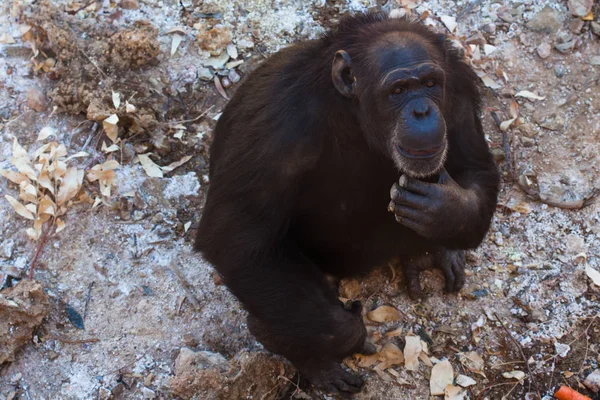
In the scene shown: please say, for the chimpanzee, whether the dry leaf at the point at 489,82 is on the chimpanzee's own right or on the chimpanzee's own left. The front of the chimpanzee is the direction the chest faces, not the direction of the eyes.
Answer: on the chimpanzee's own left

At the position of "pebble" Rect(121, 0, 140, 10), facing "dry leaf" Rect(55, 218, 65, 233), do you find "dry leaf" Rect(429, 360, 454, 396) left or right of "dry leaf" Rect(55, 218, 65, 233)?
left

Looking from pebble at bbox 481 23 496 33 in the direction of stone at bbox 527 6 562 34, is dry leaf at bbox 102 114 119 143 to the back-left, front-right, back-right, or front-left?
back-right

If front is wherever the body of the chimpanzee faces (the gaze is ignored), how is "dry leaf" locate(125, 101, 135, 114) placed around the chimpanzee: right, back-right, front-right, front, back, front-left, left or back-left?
back

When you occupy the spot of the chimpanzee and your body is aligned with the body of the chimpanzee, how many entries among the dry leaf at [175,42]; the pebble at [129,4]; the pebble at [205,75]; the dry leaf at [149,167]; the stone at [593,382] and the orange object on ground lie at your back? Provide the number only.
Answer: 4

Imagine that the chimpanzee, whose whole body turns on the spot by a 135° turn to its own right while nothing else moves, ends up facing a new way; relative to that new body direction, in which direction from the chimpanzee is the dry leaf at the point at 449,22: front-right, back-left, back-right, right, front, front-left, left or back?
right

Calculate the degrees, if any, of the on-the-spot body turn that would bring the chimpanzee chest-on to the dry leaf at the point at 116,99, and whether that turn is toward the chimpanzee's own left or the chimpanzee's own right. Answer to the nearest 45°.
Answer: approximately 180°

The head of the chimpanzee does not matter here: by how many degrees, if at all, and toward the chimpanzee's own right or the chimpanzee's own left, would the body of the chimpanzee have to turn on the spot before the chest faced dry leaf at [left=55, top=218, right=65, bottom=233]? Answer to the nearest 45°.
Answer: approximately 135° to the chimpanzee's own right

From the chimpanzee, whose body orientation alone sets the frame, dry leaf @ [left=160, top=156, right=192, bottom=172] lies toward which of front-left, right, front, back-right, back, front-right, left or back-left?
back

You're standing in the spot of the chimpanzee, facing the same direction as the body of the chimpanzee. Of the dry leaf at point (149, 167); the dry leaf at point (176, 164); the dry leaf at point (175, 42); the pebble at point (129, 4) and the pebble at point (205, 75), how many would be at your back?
5

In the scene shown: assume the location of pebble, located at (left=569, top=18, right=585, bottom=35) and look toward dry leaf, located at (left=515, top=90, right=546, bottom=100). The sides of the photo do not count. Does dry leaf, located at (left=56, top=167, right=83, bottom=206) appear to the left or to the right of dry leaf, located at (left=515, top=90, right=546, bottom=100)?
right

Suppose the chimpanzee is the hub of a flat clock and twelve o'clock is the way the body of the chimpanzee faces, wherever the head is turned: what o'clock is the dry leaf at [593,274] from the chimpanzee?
The dry leaf is roughly at 10 o'clock from the chimpanzee.

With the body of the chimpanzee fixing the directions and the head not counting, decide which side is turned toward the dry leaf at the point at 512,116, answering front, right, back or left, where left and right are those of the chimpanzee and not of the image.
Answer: left

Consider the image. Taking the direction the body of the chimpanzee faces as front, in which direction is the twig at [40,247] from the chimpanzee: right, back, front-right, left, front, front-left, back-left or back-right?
back-right

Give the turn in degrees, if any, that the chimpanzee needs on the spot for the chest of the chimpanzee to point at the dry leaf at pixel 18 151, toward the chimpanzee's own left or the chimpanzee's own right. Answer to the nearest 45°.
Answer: approximately 135° to the chimpanzee's own right

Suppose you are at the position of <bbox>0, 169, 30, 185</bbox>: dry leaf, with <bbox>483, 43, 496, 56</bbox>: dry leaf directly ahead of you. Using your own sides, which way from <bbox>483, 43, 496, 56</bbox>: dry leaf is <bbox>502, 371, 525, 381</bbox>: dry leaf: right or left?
right

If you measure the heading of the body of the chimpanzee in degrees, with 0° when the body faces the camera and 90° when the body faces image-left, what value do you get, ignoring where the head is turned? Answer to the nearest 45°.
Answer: approximately 315°

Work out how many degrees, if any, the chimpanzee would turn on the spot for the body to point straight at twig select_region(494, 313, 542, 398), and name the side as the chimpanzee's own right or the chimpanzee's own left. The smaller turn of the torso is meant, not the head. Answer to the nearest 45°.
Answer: approximately 45° to the chimpanzee's own left

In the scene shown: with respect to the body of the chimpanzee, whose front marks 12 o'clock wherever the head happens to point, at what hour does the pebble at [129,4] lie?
The pebble is roughly at 6 o'clock from the chimpanzee.
